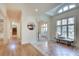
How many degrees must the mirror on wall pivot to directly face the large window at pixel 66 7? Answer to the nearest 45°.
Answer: approximately 90° to its left

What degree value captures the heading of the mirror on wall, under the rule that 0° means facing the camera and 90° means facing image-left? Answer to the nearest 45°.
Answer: approximately 0°

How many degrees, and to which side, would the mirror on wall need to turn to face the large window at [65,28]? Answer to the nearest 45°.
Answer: approximately 90° to its left
